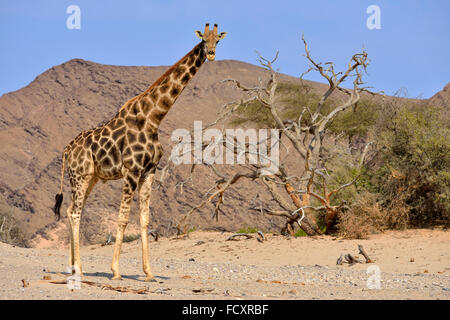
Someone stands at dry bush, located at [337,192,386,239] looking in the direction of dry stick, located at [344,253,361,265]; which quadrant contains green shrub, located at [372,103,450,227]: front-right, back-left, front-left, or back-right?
back-left

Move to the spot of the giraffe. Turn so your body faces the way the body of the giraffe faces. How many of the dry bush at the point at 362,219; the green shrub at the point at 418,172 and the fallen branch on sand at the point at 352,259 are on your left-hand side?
3

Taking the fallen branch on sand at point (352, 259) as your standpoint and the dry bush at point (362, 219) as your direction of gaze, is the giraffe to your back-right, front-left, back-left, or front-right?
back-left

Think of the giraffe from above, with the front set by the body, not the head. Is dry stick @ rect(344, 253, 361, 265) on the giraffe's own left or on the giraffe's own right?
on the giraffe's own left

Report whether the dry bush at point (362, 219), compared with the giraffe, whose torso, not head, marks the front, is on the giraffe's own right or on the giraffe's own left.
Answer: on the giraffe's own left

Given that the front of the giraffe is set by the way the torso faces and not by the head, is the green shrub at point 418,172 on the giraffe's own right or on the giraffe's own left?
on the giraffe's own left

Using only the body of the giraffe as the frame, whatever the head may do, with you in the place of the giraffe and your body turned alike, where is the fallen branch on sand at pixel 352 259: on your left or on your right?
on your left

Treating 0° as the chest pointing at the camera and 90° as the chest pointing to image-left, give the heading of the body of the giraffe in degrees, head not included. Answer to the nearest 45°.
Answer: approximately 315°
